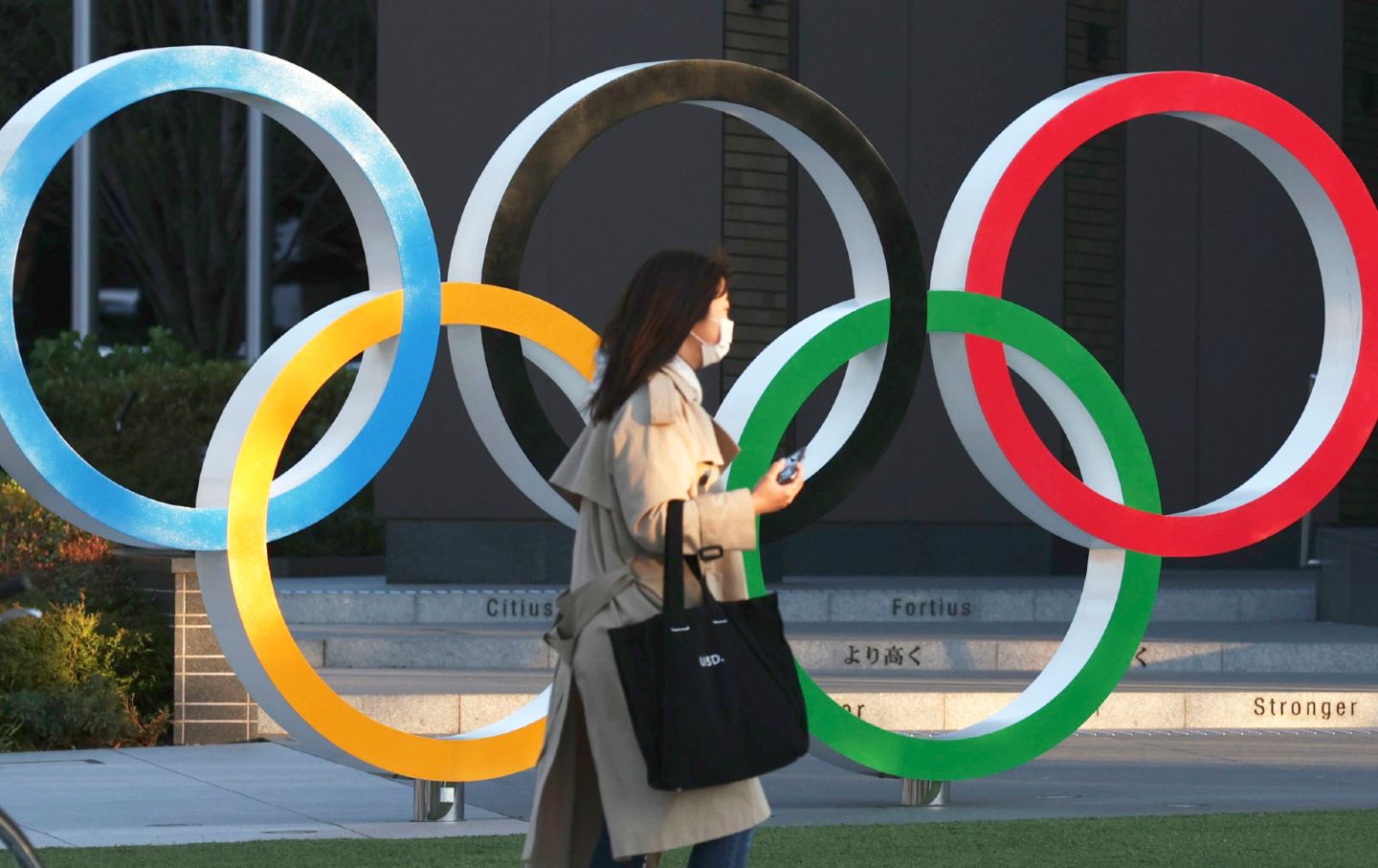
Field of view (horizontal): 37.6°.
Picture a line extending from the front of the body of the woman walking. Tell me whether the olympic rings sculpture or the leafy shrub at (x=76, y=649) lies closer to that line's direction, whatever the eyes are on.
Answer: the olympic rings sculpture

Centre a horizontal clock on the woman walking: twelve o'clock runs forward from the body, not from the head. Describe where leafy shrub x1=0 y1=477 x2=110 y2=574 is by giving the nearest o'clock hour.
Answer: The leafy shrub is roughly at 8 o'clock from the woman walking.

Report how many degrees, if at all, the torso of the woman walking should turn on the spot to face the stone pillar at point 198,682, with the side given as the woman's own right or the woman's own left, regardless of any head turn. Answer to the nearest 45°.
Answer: approximately 90° to the woman's own left

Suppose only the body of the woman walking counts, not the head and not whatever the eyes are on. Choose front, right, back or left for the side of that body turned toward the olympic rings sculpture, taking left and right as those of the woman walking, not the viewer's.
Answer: left

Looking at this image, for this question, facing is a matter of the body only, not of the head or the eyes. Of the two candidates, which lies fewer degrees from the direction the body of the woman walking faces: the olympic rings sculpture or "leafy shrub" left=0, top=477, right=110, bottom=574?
the olympic rings sculpture

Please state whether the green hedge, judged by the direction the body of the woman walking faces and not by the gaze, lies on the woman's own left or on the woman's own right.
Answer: on the woman's own left

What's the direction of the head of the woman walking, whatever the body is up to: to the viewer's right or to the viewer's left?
to the viewer's right

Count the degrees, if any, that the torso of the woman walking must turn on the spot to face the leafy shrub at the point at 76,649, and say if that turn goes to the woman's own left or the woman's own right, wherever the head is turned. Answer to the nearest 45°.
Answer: approximately 135° to the woman's own left

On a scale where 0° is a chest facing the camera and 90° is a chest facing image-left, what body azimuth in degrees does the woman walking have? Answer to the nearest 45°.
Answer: approximately 270°
